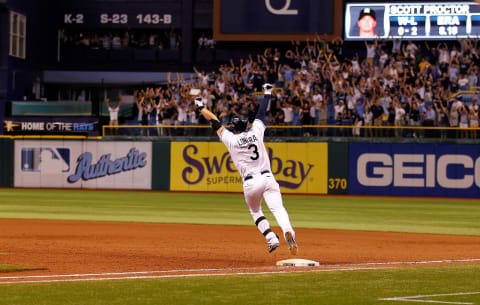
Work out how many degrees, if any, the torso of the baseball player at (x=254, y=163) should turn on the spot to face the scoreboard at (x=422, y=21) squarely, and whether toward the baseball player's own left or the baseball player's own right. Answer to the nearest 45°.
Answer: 0° — they already face it

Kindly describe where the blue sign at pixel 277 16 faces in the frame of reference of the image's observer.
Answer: facing the viewer

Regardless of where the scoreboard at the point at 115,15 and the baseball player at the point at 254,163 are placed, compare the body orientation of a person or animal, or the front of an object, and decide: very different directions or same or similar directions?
very different directions

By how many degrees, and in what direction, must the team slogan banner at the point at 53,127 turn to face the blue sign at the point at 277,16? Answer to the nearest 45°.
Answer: approximately 90° to its left

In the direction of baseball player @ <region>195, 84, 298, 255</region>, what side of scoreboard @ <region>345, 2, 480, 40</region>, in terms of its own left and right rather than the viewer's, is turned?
front

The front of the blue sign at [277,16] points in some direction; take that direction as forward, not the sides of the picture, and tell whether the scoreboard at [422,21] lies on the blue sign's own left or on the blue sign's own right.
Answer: on the blue sign's own left

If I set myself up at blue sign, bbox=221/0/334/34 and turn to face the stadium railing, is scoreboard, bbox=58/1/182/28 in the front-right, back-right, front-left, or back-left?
back-right

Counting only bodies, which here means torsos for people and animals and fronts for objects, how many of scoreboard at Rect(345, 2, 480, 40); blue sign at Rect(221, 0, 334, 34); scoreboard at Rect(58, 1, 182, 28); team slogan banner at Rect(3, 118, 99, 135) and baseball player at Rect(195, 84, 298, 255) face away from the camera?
1

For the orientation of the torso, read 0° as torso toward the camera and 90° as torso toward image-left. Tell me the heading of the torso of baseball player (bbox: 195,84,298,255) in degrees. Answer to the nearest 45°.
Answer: approximately 180°

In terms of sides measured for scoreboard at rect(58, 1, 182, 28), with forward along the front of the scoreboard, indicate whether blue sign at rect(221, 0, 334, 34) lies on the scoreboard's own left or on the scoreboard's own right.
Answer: on the scoreboard's own left

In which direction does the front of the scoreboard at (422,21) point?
toward the camera

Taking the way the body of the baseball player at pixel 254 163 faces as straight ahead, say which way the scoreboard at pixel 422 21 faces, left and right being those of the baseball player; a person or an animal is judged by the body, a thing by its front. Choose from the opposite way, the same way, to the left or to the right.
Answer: the opposite way

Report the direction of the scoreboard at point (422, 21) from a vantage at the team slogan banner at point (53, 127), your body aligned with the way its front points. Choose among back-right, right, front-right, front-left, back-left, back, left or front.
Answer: left

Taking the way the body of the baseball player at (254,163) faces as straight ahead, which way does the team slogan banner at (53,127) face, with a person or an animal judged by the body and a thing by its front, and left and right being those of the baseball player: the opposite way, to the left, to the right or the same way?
the opposite way

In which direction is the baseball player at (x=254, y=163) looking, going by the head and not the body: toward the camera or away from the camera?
away from the camera

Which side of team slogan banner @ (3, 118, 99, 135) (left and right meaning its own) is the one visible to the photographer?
front
